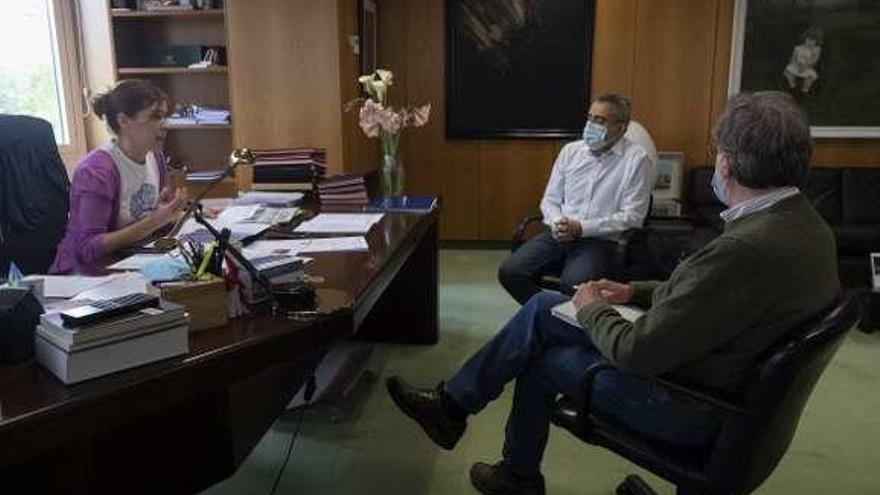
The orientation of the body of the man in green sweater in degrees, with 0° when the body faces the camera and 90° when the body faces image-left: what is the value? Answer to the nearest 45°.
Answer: approximately 135°

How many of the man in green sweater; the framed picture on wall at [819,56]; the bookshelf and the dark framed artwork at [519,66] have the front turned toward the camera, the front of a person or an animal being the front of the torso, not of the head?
3

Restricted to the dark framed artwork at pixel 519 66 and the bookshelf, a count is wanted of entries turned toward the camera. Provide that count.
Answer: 2

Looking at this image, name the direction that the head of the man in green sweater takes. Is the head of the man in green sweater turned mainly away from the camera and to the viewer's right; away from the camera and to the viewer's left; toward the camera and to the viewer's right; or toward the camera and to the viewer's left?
away from the camera and to the viewer's left
